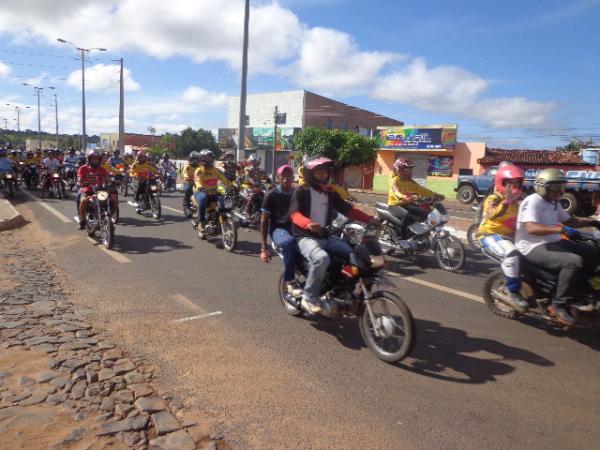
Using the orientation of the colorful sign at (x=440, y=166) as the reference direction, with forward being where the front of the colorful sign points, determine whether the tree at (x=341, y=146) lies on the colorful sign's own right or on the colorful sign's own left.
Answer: on the colorful sign's own right

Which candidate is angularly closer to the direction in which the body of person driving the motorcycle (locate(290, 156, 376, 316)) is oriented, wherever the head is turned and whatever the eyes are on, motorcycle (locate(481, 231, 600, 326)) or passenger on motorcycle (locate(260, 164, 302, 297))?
the motorcycle

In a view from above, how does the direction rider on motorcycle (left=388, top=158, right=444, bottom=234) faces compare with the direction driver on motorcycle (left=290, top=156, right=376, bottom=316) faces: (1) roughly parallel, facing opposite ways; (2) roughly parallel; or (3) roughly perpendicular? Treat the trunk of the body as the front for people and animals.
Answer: roughly parallel

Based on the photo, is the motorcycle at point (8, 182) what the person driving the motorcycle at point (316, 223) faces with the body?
no

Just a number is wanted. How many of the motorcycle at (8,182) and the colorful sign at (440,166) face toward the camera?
2

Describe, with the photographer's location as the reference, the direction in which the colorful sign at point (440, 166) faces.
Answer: facing the viewer

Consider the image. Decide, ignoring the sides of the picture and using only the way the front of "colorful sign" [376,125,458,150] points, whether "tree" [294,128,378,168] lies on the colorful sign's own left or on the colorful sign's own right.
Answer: on the colorful sign's own right

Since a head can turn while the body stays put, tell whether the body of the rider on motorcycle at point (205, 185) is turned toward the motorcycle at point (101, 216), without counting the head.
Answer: no

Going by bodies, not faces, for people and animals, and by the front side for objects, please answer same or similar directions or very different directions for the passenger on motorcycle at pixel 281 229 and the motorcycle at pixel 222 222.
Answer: same or similar directions

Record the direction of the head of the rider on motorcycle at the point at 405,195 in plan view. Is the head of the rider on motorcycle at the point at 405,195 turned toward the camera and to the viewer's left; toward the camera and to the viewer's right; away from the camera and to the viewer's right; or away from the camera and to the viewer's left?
toward the camera and to the viewer's right

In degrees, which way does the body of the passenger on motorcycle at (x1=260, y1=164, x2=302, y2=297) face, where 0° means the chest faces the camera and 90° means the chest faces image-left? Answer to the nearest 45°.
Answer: approximately 315°

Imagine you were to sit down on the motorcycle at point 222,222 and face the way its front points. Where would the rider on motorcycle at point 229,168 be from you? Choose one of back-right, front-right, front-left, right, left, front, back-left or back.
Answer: back-left

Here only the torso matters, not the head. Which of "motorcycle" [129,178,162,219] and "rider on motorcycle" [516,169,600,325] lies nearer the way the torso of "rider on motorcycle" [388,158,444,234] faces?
the rider on motorcycle

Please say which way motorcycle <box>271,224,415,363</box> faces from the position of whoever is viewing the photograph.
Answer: facing the viewer and to the right of the viewer

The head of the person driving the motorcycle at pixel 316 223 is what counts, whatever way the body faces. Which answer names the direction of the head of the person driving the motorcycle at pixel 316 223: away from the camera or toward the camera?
toward the camera

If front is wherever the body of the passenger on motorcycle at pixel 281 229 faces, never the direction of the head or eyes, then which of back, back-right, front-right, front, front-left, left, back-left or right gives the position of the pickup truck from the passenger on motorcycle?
left

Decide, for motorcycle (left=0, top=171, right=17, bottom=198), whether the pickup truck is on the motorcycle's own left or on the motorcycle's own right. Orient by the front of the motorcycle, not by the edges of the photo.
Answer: on the motorcycle's own left

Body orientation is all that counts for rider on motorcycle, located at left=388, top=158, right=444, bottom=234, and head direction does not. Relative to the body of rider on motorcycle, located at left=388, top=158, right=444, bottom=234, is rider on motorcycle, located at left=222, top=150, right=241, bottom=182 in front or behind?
behind

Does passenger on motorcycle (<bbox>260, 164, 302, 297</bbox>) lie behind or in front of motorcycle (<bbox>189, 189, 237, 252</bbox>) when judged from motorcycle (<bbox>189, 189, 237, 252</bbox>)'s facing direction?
in front

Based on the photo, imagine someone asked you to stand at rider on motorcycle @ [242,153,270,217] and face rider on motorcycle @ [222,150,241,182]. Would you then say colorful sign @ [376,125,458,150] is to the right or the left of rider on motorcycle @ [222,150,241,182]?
right

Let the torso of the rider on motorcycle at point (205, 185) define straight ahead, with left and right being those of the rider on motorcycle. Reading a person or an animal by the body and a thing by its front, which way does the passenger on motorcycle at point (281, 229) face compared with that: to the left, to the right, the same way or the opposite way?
the same way
